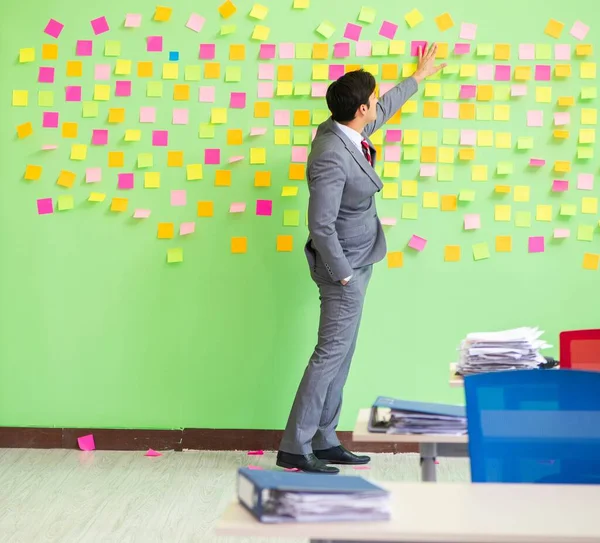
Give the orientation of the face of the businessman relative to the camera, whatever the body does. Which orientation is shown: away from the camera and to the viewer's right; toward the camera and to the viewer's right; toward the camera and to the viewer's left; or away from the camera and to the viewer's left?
away from the camera and to the viewer's right

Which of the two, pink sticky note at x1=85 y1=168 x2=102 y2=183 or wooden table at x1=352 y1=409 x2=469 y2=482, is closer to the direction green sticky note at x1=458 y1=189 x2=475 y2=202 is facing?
the wooden table

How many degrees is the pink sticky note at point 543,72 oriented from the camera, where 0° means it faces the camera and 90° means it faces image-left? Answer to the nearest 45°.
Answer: approximately 0°

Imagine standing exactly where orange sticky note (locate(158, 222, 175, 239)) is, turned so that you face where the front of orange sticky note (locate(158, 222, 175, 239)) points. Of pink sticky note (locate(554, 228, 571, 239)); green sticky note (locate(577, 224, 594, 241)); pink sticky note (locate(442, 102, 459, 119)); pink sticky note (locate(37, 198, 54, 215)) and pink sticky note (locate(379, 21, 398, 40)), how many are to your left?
4

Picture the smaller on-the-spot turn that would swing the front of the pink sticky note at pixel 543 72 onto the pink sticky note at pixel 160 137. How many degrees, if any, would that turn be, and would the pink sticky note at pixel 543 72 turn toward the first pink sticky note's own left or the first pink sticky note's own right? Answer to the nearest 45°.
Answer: approximately 90° to the first pink sticky note's own right

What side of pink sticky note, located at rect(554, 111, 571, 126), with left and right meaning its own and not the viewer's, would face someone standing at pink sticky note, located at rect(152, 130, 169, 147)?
right

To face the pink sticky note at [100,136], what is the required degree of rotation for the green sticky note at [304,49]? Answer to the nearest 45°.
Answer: approximately 90° to its right

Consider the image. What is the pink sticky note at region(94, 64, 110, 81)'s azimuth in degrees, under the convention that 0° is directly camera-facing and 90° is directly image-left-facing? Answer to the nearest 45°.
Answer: approximately 0°

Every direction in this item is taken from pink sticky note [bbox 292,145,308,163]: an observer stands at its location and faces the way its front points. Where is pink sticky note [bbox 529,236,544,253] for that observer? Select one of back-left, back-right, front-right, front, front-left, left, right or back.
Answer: left

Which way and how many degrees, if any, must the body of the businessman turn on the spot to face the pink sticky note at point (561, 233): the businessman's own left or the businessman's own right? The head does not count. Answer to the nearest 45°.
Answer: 0° — they already face it

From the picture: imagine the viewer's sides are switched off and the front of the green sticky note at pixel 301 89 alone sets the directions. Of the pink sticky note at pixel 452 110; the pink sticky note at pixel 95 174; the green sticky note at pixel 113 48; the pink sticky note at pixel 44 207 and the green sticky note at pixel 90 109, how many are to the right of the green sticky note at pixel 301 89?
4
